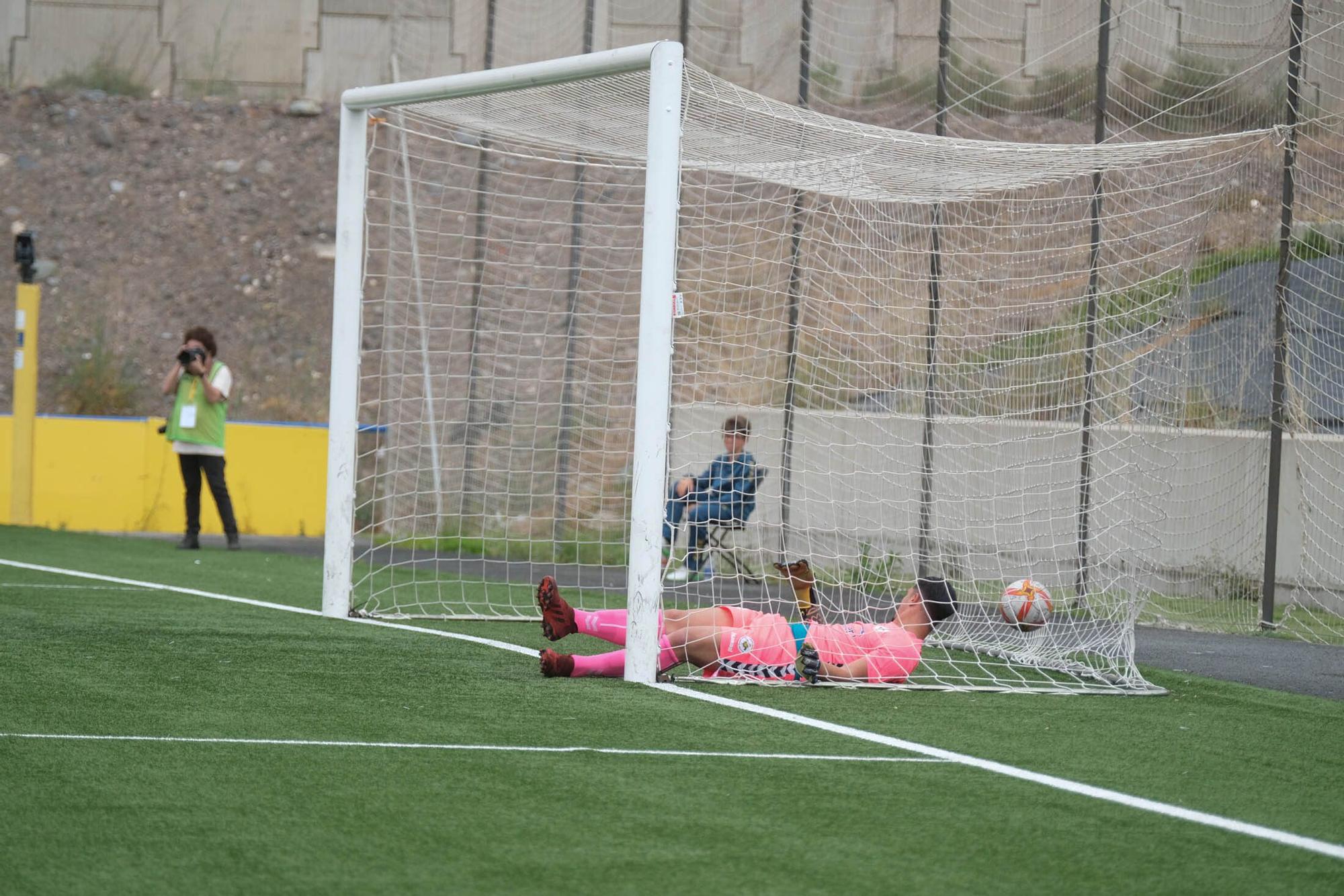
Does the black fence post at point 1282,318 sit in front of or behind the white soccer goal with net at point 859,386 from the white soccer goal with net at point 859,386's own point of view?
behind

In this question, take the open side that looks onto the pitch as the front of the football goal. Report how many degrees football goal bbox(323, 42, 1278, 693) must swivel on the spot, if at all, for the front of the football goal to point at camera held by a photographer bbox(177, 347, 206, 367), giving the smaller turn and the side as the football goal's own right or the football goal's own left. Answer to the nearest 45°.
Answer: approximately 45° to the football goal's own right

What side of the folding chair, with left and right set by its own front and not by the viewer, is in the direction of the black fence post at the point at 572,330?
right

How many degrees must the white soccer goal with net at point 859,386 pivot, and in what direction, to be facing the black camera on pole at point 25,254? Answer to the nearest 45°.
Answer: approximately 45° to its right

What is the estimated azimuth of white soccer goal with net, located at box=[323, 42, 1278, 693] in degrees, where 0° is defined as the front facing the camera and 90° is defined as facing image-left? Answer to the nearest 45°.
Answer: approximately 90°

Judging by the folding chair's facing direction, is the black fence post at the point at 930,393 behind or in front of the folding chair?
behind

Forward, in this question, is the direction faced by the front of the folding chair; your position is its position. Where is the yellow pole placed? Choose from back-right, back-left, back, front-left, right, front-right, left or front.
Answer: front-right

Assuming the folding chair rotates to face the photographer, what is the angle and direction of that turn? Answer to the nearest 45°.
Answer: approximately 45° to its right
